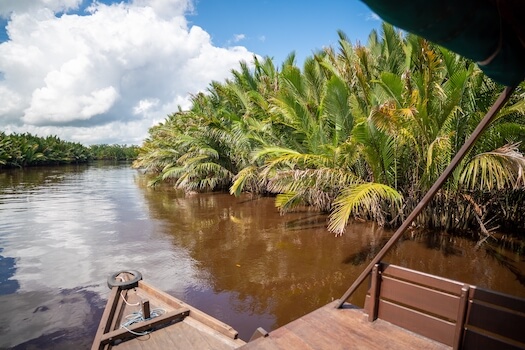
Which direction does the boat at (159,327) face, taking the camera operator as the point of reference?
facing away from the viewer and to the left of the viewer

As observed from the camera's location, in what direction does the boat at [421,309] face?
facing away from the viewer and to the left of the viewer
